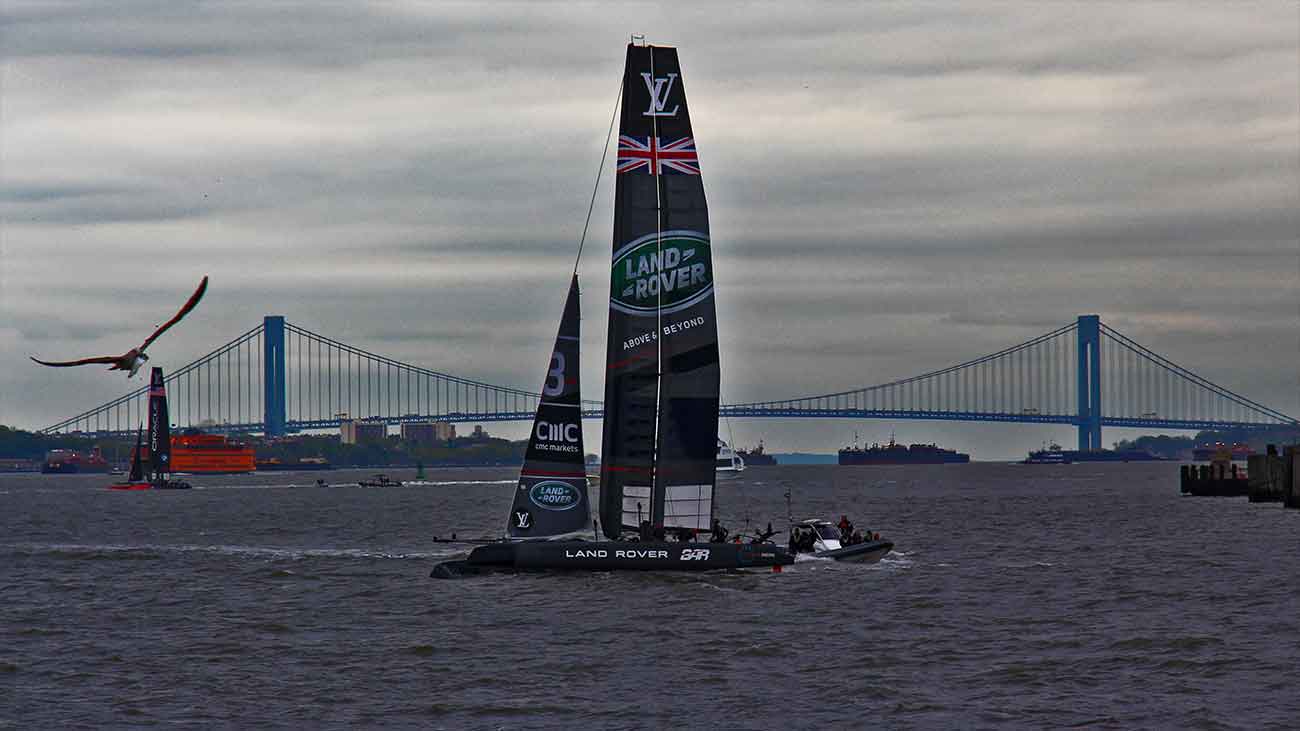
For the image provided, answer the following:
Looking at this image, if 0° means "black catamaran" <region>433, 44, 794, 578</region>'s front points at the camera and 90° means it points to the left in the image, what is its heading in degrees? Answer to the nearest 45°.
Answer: approximately 90°

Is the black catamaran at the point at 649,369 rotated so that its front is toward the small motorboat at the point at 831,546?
no
